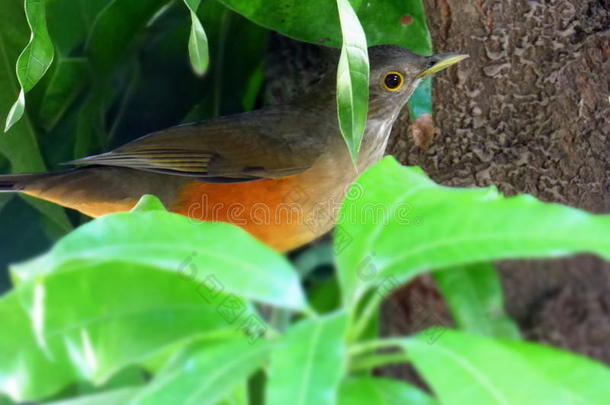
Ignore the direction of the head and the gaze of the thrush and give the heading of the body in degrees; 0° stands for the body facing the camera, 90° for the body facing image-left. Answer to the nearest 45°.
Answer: approximately 270°

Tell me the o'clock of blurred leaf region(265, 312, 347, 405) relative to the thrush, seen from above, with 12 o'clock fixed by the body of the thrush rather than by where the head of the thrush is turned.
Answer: The blurred leaf is roughly at 3 o'clock from the thrush.

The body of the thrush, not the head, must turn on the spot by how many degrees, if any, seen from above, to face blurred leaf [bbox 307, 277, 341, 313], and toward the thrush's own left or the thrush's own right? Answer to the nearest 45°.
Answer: approximately 90° to the thrush's own right

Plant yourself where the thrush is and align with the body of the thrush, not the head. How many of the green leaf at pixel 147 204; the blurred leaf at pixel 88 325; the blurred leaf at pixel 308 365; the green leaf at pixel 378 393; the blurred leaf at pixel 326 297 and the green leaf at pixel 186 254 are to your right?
6

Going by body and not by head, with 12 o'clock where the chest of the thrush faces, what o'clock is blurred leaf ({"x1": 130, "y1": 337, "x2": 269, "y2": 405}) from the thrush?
The blurred leaf is roughly at 3 o'clock from the thrush.

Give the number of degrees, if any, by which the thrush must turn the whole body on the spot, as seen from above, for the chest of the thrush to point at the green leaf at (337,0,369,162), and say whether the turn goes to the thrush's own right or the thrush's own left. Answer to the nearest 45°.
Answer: approximately 90° to the thrush's own right

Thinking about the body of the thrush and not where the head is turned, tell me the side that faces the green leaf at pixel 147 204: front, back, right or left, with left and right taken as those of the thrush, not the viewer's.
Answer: right

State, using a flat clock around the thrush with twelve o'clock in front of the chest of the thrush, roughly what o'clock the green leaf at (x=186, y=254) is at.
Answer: The green leaf is roughly at 3 o'clock from the thrush.

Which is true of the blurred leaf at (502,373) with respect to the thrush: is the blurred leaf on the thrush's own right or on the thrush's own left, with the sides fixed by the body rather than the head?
on the thrush's own right

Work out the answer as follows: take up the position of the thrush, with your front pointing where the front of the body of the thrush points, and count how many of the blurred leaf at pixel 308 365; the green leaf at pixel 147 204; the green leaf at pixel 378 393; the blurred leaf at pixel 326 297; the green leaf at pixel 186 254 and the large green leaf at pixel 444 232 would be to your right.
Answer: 6

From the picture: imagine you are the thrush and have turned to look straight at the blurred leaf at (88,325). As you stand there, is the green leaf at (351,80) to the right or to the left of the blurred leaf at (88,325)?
left
